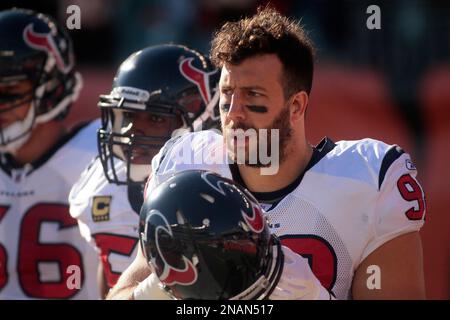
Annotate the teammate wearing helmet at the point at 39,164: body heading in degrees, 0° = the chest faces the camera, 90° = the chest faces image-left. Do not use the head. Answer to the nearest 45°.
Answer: approximately 45°

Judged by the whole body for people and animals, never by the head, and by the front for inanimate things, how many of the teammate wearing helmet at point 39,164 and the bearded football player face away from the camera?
0

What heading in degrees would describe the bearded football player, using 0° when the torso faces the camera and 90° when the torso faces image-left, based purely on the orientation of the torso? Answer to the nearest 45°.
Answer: approximately 45°

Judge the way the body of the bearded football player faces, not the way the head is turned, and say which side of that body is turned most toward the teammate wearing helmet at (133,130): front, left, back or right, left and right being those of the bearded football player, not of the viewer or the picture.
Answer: right

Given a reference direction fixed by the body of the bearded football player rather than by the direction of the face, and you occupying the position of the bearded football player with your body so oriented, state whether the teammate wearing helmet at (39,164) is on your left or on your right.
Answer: on your right

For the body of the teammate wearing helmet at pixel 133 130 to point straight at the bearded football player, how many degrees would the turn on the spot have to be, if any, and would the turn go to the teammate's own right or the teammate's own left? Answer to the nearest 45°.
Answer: approximately 90° to the teammate's own left

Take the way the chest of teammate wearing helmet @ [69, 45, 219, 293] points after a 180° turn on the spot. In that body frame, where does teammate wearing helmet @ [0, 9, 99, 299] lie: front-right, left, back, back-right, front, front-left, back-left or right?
left

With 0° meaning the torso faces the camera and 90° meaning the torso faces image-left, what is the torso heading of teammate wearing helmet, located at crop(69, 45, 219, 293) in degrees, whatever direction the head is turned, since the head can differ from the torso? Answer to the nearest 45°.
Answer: approximately 45°

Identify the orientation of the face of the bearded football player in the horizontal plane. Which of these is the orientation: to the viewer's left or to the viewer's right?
to the viewer's left

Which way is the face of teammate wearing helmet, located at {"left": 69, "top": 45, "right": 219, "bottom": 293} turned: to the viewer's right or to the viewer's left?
to the viewer's left

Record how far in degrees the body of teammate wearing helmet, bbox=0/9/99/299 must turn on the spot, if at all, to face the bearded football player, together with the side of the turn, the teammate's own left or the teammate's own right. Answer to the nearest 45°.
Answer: approximately 90° to the teammate's own left
